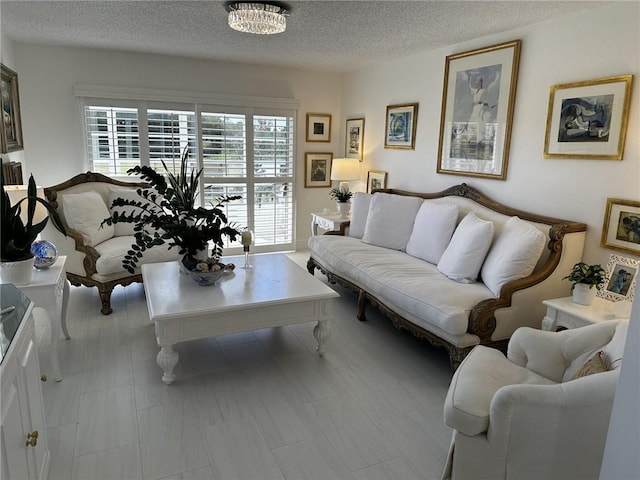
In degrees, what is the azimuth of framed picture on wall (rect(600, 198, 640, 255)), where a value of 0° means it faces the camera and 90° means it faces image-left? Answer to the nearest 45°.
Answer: approximately 45°

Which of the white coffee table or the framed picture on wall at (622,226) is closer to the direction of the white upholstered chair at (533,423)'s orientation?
the white coffee table

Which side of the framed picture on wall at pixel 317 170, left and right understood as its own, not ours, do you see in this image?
front

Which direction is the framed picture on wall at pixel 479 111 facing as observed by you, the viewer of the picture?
facing the viewer and to the left of the viewer

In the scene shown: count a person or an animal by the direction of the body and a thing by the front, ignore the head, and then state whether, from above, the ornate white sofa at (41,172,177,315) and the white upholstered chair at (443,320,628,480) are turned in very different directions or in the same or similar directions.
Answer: very different directions

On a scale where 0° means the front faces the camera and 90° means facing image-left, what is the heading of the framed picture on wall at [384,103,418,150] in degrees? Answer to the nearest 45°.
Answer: approximately 45°

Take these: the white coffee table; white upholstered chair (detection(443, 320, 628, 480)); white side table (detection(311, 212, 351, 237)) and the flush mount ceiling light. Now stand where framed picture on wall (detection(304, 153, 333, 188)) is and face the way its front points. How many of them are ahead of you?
4

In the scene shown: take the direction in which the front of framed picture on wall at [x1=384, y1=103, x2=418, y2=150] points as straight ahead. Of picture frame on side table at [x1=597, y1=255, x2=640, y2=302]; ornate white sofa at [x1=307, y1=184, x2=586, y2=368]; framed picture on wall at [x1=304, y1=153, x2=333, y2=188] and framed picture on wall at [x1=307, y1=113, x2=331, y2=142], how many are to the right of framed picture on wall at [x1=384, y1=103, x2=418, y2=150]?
2

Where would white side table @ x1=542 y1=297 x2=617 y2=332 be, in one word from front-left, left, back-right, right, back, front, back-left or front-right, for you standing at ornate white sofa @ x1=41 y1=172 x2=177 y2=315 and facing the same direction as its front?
front

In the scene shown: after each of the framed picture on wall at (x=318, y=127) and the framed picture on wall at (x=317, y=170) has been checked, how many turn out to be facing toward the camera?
2

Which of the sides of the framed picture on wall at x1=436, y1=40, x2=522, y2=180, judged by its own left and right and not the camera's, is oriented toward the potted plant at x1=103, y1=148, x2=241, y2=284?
front

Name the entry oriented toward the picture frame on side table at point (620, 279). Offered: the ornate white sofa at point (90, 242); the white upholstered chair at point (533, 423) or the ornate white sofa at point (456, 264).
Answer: the ornate white sofa at point (90, 242)

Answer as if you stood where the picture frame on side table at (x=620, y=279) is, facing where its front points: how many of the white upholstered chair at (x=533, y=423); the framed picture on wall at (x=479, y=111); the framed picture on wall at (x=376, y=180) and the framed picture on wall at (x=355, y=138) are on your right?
3

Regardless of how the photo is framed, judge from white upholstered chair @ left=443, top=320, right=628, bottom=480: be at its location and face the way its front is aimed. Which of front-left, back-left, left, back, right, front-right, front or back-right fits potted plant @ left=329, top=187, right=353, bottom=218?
front-right

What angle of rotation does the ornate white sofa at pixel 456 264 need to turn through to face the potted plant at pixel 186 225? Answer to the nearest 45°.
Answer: approximately 45° to its right

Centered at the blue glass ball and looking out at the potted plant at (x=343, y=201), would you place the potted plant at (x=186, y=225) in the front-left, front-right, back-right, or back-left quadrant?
front-right

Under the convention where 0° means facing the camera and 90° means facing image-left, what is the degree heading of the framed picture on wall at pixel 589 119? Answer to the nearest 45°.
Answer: approximately 45°

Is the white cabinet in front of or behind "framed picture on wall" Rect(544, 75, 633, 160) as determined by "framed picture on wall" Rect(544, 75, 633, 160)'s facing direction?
in front

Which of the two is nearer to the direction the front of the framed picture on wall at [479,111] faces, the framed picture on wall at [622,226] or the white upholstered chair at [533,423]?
the white upholstered chair

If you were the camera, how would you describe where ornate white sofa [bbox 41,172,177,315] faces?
facing the viewer and to the right of the viewer

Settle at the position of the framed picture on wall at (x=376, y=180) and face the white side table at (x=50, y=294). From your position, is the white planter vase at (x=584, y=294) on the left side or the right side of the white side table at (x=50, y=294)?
left
